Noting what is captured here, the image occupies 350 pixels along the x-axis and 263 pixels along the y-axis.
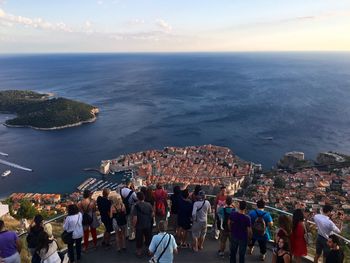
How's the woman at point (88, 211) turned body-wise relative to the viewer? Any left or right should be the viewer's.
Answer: facing away from the viewer

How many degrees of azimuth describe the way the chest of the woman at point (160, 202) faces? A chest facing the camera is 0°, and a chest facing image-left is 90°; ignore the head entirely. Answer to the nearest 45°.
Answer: approximately 180°

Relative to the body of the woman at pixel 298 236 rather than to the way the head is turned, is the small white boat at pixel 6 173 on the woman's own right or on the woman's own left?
on the woman's own left

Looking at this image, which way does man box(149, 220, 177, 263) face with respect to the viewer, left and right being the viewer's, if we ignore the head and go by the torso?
facing away from the viewer

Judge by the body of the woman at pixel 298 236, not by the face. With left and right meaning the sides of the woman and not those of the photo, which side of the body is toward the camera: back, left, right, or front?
back

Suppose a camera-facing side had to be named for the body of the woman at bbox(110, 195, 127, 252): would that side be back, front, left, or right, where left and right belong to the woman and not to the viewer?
back

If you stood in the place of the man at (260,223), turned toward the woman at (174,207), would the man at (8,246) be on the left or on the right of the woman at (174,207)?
left

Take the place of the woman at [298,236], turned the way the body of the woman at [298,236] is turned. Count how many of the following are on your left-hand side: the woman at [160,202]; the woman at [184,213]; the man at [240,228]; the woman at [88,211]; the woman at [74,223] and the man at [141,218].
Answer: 6

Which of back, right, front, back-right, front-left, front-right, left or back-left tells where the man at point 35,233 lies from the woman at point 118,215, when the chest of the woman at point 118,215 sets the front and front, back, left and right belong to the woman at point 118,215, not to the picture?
back-left

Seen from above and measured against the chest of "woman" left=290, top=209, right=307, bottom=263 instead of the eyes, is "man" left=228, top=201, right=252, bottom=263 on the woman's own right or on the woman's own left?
on the woman's own left

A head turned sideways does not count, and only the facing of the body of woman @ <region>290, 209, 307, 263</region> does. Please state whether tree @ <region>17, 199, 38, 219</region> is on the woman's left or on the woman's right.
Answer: on the woman's left
